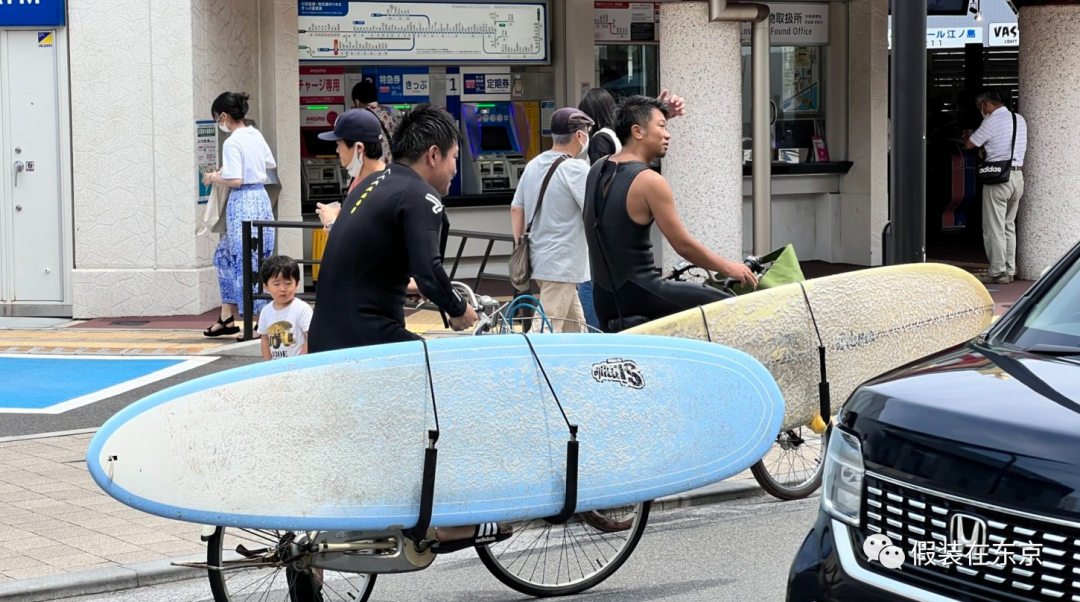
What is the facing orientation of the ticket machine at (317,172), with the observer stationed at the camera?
facing the viewer

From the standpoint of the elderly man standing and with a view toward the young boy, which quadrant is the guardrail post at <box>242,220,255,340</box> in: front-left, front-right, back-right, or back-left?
front-right

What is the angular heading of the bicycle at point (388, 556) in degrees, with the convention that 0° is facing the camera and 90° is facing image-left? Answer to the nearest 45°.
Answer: approximately 270°

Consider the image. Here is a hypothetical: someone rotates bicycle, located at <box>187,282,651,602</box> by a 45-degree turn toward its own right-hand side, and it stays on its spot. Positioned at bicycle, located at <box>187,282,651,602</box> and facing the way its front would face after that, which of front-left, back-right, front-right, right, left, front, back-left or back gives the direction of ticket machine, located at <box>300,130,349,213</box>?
back-left

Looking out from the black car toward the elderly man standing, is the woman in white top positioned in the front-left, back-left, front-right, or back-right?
front-left

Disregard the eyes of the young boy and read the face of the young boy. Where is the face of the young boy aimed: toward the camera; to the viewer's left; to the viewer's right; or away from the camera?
toward the camera

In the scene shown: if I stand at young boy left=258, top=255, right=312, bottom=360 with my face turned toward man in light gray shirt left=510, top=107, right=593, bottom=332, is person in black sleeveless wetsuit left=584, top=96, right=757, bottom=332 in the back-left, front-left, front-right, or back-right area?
front-right

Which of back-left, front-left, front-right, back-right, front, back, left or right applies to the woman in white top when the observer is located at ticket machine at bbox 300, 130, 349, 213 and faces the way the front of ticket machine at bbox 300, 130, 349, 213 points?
front

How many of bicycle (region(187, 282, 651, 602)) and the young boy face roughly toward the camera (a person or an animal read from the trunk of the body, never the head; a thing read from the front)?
1

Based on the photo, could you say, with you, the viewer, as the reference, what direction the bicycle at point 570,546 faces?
facing to the right of the viewer

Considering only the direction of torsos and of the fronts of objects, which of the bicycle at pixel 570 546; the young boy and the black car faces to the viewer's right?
the bicycle

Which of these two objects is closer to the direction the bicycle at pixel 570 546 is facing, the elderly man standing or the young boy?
the elderly man standing

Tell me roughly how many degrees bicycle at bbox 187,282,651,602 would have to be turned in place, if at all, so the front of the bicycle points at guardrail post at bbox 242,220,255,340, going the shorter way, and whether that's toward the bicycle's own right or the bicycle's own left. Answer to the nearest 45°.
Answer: approximately 90° to the bicycle's own left
